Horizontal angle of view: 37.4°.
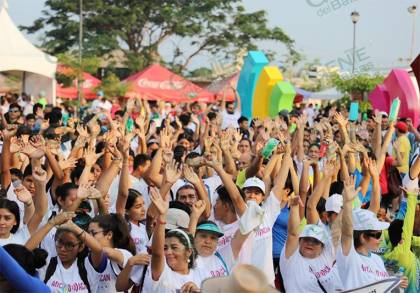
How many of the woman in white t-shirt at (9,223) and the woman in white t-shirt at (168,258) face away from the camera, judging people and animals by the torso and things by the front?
0

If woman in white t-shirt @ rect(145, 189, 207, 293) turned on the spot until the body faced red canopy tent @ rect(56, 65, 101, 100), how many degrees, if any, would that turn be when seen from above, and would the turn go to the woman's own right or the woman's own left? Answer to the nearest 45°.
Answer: approximately 135° to the woman's own right

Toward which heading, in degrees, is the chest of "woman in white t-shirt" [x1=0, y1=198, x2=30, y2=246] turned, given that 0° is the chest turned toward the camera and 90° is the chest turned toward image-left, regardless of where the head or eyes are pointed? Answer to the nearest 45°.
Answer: approximately 45°

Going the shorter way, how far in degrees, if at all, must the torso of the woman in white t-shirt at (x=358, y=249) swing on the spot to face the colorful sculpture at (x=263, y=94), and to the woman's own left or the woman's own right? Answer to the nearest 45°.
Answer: approximately 135° to the woman's own left

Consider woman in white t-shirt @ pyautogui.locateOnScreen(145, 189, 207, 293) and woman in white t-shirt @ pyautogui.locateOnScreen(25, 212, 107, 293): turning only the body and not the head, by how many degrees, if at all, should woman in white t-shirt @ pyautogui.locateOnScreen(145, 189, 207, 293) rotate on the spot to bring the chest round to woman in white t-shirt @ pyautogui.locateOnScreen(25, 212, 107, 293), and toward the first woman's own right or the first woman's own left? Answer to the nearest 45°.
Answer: approximately 90° to the first woman's own right

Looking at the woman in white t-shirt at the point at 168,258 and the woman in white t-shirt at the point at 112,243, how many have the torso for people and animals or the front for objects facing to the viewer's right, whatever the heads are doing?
0

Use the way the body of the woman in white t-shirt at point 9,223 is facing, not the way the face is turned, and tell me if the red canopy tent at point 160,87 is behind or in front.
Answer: behind

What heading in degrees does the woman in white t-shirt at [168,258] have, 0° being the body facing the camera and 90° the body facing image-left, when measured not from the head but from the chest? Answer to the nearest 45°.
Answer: approximately 45°

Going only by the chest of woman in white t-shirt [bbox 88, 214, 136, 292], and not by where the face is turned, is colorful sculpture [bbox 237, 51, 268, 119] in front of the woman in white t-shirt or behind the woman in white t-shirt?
behind

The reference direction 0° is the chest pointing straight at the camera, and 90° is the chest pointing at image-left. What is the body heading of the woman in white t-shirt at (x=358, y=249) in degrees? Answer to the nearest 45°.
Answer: approximately 315°

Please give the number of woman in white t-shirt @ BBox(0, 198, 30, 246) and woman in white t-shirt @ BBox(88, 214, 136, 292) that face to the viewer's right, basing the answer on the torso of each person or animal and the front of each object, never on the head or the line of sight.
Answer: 0

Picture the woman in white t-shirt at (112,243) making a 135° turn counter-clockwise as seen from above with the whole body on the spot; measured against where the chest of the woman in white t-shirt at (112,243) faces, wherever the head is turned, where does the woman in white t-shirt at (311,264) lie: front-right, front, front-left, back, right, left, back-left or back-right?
front

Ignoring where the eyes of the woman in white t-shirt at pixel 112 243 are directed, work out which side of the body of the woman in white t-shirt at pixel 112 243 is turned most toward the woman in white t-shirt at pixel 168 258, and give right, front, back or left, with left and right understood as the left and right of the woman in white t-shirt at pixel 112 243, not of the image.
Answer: left

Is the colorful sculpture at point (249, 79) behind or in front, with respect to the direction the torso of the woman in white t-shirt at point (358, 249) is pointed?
behind

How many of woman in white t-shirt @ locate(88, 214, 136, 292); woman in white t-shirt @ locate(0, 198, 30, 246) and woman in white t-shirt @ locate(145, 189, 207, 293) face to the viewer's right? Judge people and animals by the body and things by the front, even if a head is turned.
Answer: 0
